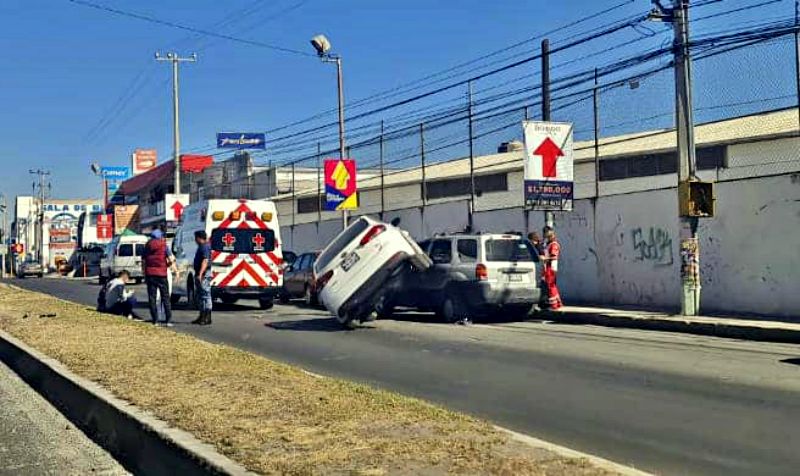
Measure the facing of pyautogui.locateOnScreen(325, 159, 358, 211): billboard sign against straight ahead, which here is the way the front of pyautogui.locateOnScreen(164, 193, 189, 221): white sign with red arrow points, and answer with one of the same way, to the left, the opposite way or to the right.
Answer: the same way

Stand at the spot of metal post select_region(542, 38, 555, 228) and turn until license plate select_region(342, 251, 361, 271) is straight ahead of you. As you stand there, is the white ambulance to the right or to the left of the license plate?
right

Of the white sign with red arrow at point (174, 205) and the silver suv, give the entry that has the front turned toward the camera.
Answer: the white sign with red arrow

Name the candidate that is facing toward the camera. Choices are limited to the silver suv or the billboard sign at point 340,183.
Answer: the billboard sign

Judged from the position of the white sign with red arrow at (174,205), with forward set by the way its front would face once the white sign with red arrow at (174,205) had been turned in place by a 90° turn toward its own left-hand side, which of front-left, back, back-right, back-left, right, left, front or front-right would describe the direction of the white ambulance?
right

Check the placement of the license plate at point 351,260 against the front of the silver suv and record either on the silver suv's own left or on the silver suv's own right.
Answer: on the silver suv's own left

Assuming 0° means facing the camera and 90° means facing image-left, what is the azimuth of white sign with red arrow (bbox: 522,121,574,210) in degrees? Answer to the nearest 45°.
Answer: approximately 0°

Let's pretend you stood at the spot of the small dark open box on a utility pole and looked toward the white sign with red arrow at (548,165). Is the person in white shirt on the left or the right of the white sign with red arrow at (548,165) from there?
left

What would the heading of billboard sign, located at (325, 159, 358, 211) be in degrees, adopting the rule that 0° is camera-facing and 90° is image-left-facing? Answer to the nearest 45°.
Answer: approximately 0°

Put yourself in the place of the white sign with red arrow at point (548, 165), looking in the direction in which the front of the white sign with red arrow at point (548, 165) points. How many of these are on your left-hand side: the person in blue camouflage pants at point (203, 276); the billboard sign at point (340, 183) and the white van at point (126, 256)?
0

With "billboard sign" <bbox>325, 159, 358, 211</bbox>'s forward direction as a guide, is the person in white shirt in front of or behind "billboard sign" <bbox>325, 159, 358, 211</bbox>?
in front

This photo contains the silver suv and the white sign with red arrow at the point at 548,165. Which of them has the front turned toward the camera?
the white sign with red arrow

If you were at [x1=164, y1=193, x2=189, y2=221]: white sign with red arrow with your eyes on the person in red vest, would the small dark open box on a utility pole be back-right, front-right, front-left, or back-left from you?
front-left

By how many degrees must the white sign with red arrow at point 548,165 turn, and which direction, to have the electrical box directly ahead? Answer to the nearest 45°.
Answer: approximately 45° to its left

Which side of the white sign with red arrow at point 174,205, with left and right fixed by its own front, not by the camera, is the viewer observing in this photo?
front

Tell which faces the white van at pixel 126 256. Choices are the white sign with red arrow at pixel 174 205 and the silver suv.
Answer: the silver suv

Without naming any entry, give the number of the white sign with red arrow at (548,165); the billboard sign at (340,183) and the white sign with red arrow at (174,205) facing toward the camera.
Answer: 3

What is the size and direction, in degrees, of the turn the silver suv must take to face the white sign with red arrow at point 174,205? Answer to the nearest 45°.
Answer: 0° — it already faces it

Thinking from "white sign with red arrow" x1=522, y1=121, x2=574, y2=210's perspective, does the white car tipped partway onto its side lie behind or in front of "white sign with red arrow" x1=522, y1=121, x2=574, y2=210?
in front

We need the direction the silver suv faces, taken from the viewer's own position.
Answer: facing away from the viewer and to the left of the viewer
